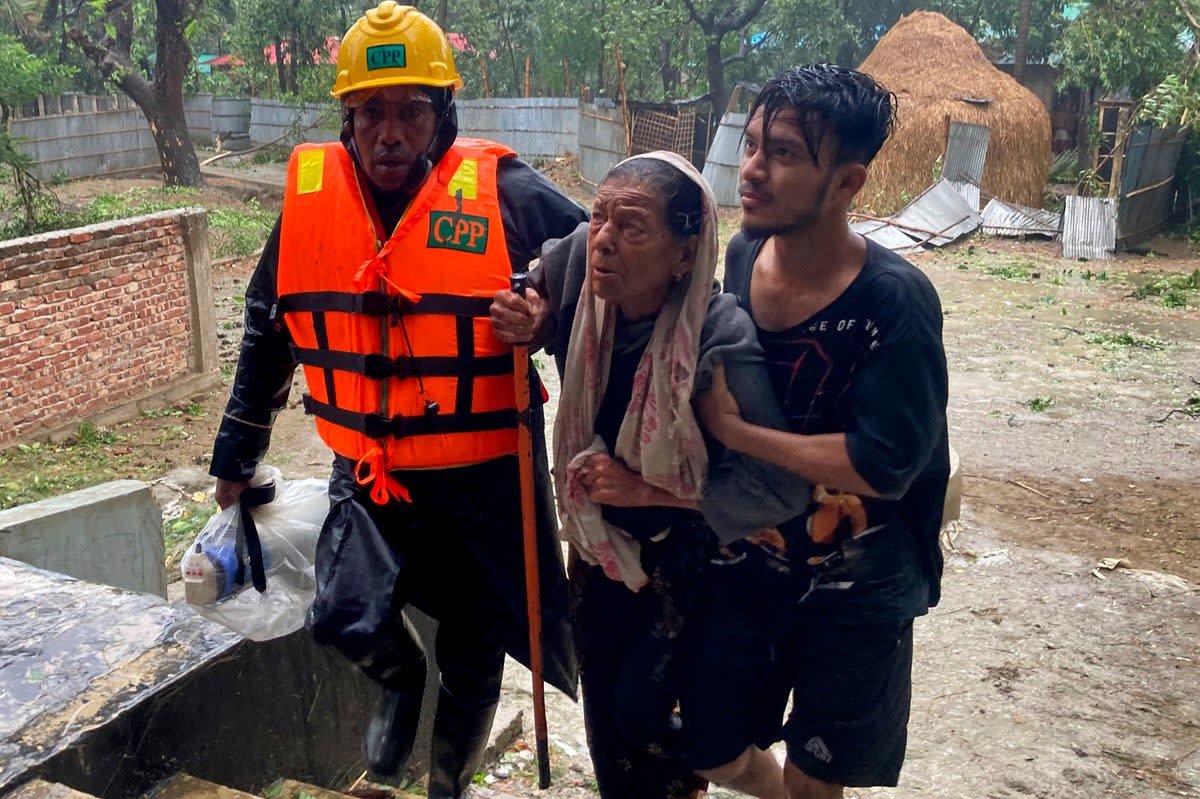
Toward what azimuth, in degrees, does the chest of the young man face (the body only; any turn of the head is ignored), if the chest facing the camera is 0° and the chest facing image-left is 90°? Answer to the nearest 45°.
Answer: approximately 45°

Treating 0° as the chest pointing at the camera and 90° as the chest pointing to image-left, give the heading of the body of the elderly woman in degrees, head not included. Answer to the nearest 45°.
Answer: approximately 45°

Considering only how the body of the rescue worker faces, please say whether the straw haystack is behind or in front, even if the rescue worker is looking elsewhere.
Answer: behind

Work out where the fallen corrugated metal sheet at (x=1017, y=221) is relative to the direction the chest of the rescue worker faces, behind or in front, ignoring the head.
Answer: behind

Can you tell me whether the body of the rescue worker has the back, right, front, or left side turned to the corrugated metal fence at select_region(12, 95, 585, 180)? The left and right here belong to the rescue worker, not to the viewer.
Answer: back

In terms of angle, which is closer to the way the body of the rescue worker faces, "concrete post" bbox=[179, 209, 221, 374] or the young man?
the young man

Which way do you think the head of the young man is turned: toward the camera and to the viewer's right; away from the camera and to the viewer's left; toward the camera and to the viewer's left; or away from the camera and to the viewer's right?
toward the camera and to the viewer's left

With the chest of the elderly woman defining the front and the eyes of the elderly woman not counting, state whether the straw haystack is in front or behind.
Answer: behind

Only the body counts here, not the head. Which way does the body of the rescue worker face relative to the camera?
toward the camera

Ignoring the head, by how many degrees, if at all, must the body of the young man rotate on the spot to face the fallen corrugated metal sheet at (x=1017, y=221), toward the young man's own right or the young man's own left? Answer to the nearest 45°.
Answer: approximately 135° to the young man's own right

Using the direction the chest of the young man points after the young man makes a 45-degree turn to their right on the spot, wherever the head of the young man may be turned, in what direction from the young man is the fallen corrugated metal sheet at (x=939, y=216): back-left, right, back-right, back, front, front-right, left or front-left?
right
